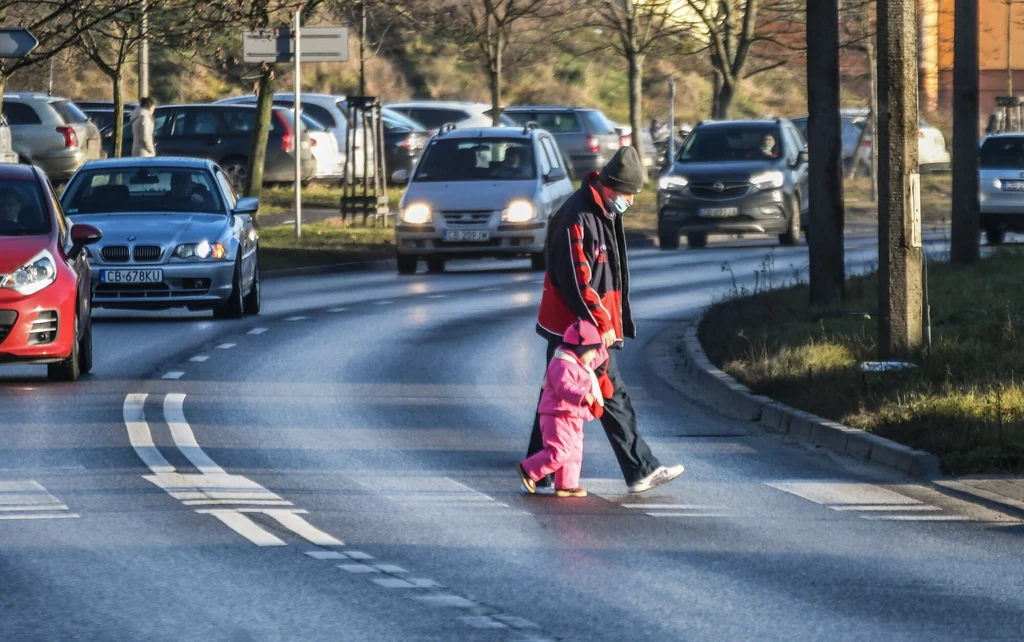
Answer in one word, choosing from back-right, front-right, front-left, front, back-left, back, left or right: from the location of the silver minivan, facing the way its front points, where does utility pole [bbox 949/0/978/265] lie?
front-left

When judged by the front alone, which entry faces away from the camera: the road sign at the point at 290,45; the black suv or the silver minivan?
the road sign

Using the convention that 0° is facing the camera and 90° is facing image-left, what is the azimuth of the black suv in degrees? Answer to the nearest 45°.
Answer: approximately 0°

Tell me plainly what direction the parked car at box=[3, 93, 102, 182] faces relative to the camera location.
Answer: facing away from the viewer and to the left of the viewer

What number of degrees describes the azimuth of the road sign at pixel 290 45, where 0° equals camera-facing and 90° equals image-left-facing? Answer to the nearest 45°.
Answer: approximately 180°

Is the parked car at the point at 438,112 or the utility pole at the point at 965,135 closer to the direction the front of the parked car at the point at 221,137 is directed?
the parked car

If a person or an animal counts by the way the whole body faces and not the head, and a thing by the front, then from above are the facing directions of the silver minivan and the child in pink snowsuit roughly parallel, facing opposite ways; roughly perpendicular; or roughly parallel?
roughly perpendicular

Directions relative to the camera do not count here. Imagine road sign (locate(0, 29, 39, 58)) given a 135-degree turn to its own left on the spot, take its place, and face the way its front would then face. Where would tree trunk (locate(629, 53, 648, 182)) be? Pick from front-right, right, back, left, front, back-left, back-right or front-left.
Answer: front

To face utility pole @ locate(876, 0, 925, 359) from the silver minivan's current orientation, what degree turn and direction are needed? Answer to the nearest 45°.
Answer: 0° — it already faces it

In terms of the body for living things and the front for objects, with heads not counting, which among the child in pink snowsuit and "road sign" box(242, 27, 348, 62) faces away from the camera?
the road sign
